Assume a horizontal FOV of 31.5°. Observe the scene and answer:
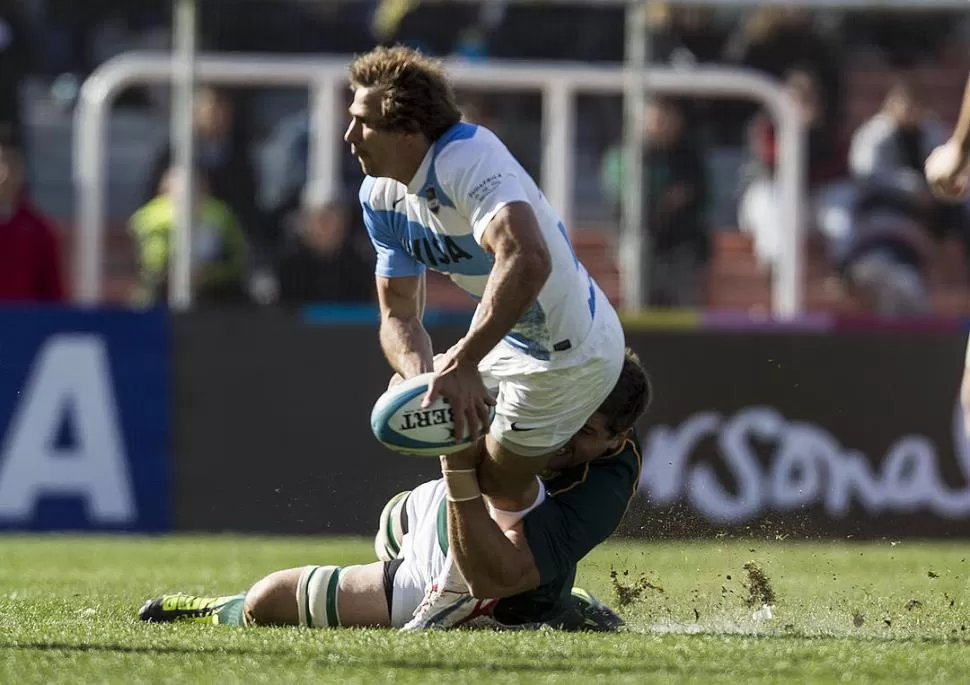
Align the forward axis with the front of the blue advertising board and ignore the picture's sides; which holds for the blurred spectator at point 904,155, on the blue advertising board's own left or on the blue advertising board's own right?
on the blue advertising board's own left

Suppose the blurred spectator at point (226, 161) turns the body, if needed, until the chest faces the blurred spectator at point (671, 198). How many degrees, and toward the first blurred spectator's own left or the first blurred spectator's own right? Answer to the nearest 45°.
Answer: approximately 90° to the first blurred spectator's own left

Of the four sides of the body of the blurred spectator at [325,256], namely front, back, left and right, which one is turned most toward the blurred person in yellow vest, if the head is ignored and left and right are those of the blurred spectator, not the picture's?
right

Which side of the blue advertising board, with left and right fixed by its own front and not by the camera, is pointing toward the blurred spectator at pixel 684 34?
back

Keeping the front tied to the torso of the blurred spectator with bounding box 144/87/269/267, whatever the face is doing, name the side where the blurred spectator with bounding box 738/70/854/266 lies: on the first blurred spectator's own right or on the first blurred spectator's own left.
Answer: on the first blurred spectator's own left

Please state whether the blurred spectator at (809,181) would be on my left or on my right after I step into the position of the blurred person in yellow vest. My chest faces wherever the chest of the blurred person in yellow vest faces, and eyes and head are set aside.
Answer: on my left

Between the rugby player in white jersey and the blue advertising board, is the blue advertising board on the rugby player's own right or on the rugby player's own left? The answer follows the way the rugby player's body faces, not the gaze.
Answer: on the rugby player's own right

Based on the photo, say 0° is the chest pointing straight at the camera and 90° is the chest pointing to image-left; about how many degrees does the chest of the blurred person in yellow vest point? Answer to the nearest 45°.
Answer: approximately 0°

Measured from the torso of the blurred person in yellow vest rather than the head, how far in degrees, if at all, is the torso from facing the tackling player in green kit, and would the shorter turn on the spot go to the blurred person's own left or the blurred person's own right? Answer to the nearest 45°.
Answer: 0° — they already face them

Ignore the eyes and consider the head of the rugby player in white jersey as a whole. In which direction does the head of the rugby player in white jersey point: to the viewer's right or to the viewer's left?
to the viewer's left

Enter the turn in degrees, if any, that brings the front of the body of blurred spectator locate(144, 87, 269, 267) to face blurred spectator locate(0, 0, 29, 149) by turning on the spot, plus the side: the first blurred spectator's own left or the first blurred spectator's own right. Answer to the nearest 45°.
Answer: approximately 90° to the first blurred spectator's own right
